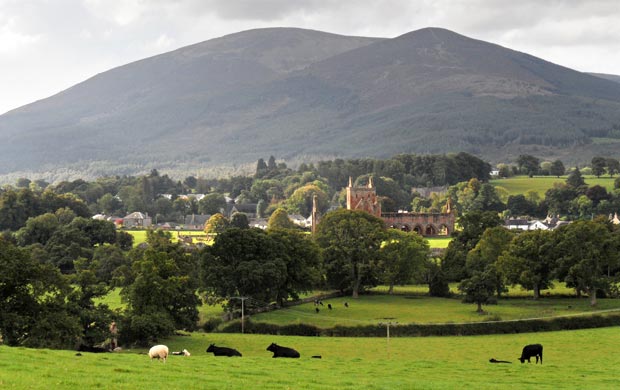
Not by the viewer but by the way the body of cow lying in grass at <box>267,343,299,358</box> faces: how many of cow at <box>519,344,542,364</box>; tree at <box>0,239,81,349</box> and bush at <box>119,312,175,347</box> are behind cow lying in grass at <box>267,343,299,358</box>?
1

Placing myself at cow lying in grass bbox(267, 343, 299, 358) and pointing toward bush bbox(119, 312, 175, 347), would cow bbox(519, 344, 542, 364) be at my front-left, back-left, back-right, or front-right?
back-right

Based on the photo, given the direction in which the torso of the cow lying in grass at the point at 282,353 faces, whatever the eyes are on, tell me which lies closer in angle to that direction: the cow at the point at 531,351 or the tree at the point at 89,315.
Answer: the tree

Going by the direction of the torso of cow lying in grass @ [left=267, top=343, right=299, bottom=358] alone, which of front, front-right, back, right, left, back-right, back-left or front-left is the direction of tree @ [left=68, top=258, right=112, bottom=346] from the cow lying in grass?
front-right

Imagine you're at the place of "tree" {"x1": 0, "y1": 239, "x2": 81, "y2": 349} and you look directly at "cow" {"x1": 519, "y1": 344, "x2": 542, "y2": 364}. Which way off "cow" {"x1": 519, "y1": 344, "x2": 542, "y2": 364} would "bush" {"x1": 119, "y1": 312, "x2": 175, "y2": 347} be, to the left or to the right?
left

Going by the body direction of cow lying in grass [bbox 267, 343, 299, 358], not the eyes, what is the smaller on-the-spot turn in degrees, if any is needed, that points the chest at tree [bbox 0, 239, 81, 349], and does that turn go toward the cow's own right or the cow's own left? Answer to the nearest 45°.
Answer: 0° — it already faces it

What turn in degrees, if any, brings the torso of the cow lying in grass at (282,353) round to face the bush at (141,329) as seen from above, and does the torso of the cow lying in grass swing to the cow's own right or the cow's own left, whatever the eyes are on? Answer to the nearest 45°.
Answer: approximately 45° to the cow's own right

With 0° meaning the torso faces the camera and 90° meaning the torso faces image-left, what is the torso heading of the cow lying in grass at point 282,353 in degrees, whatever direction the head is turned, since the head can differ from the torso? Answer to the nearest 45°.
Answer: approximately 90°

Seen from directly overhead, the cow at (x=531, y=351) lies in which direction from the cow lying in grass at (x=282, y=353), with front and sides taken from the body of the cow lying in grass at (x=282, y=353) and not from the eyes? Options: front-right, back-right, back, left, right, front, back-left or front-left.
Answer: back
